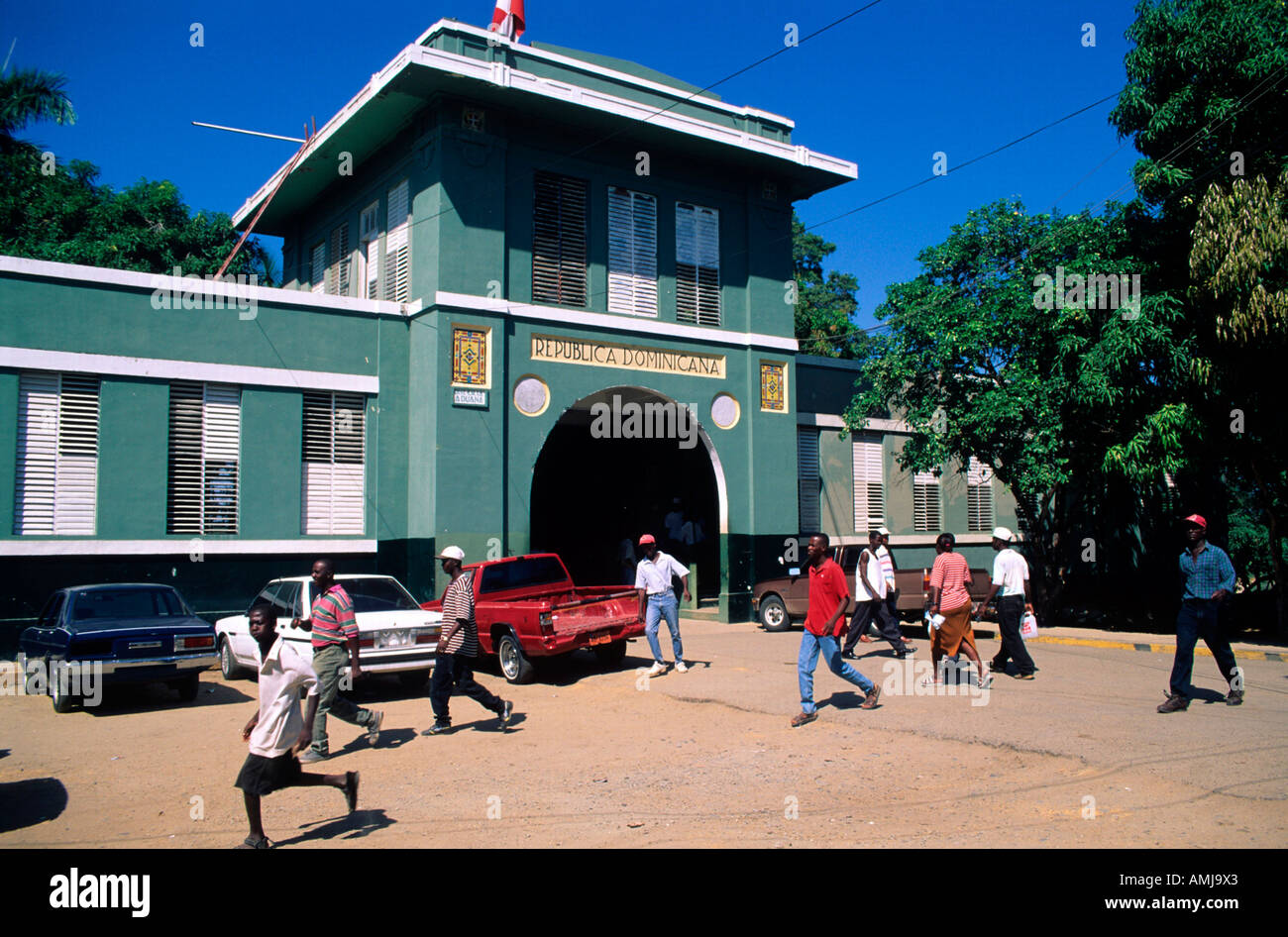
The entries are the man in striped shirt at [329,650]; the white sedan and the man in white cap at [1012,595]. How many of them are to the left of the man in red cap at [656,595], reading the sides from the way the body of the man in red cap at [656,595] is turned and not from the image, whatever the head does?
1

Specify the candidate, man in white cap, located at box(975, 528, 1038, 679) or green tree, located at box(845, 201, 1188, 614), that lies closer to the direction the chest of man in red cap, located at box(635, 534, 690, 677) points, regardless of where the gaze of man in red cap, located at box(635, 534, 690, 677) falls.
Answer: the man in white cap

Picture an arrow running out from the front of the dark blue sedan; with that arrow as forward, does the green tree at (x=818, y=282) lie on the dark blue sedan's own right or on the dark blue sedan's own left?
on the dark blue sedan's own right

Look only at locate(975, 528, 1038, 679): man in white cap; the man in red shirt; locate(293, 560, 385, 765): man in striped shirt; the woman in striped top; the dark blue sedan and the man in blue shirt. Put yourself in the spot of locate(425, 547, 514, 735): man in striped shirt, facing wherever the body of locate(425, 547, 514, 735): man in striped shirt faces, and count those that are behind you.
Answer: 4

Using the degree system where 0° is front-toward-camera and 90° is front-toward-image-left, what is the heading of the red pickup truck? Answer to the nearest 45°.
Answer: approximately 135°

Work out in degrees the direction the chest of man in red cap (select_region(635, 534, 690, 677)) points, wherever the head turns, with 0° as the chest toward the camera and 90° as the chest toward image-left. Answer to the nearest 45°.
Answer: approximately 0°

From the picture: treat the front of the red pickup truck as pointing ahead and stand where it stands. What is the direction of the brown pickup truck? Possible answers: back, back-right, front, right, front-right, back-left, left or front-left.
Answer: right

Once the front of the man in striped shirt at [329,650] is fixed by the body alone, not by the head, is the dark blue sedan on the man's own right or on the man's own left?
on the man's own right

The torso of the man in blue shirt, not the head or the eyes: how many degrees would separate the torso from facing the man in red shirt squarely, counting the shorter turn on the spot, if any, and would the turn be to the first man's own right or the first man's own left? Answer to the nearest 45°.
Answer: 0° — they already face them

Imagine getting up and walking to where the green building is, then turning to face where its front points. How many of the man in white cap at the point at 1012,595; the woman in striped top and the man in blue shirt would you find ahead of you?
3

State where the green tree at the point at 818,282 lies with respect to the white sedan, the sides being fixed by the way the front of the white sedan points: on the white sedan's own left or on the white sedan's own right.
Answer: on the white sedan's own right

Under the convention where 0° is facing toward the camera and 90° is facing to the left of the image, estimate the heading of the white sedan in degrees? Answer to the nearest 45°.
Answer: approximately 135°
